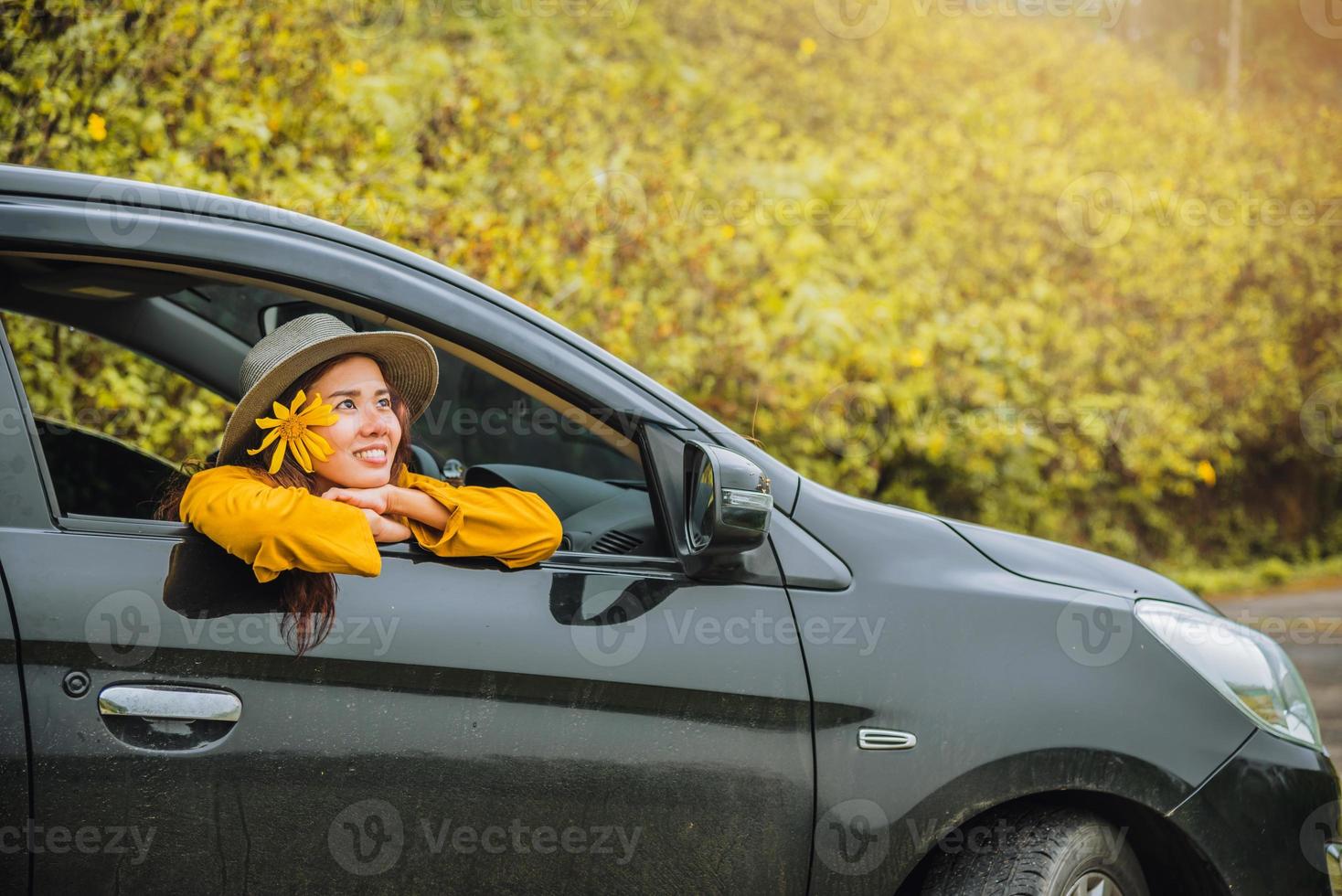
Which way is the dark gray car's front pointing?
to the viewer's right

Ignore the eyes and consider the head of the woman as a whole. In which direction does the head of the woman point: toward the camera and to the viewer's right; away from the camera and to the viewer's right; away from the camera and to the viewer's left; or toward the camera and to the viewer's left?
toward the camera and to the viewer's right

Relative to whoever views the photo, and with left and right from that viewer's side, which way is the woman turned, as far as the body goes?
facing the viewer and to the right of the viewer
